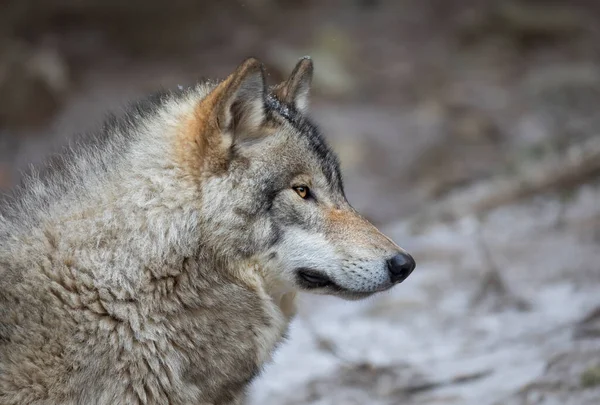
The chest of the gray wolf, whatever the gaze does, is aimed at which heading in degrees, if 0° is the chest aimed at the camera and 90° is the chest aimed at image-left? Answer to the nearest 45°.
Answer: approximately 270°

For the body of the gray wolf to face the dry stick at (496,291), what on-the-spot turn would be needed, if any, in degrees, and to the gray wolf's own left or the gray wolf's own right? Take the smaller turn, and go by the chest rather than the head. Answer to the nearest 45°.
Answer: approximately 45° to the gray wolf's own left
